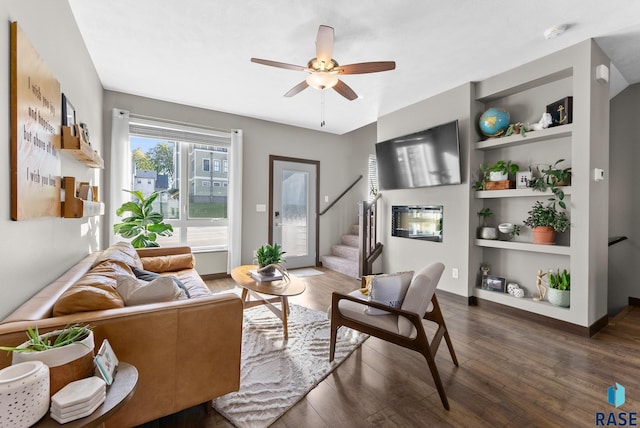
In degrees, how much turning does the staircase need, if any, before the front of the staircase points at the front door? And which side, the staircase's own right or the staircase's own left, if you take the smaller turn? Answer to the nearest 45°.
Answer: approximately 45° to the staircase's own right

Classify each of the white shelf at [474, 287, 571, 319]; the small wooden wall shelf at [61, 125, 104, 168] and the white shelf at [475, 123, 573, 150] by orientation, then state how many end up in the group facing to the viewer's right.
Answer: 1

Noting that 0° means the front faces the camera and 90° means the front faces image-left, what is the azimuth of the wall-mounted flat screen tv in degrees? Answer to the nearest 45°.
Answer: approximately 45°

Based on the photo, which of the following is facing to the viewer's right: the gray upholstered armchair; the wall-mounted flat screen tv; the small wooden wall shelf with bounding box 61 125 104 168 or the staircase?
the small wooden wall shelf

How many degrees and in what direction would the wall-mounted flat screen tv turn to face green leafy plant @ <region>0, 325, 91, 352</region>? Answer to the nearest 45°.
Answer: approximately 45° to its left

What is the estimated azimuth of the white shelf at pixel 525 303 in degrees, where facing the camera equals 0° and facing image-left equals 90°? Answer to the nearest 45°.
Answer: approximately 45°

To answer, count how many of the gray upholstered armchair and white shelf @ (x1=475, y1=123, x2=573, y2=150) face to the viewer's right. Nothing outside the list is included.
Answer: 0

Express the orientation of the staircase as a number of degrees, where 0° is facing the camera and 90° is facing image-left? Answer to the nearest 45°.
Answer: approximately 45°

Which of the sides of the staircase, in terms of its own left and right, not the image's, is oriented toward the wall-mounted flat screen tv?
left
